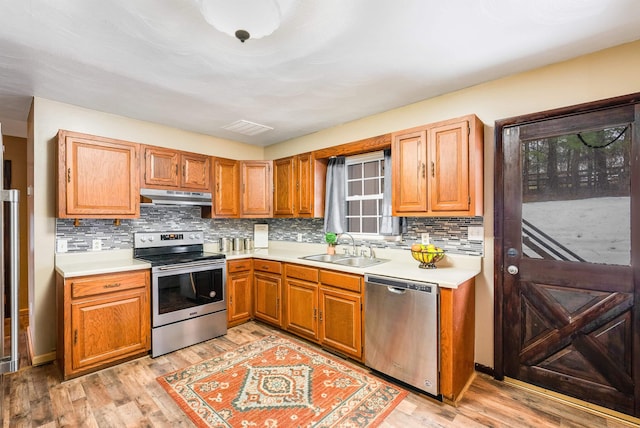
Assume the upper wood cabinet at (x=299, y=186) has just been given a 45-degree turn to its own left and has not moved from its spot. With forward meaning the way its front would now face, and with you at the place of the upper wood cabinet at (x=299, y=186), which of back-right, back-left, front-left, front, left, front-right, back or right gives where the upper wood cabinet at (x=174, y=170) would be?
right

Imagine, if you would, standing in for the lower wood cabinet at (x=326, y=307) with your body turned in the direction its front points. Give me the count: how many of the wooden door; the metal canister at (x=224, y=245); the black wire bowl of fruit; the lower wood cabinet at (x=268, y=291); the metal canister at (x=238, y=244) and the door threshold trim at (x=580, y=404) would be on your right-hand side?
3

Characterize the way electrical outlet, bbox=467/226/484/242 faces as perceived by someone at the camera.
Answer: facing the viewer

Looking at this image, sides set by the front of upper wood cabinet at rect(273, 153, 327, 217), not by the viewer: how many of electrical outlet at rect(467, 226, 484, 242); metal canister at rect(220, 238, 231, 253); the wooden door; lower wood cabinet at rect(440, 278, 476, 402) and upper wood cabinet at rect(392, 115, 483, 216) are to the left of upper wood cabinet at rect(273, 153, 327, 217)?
4

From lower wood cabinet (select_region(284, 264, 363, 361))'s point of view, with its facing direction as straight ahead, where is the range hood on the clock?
The range hood is roughly at 2 o'clock from the lower wood cabinet.

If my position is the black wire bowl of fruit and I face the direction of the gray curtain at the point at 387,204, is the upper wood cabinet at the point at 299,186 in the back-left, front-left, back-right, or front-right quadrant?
front-left

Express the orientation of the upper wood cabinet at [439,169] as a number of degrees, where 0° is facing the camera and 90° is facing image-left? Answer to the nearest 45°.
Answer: approximately 45°

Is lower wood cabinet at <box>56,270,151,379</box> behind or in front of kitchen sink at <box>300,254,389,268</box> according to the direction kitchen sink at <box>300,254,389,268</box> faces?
in front

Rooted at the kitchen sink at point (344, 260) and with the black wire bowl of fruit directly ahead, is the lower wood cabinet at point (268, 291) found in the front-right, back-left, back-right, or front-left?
back-right

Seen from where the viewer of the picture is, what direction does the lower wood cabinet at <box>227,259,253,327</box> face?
facing the viewer and to the right of the viewer
